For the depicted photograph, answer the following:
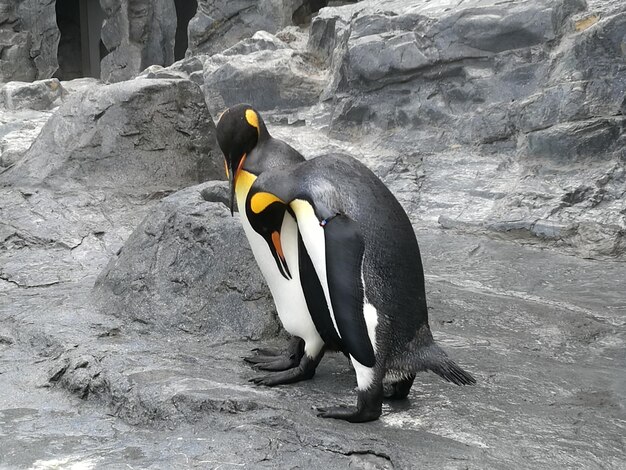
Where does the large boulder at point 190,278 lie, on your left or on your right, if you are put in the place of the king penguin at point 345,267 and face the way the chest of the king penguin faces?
on your right

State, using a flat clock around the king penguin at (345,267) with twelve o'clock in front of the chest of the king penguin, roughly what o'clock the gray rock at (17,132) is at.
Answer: The gray rock is roughly at 2 o'clock from the king penguin.

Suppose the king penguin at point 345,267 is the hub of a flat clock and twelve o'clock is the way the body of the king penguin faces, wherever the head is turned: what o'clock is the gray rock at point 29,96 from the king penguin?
The gray rock is roughly at 2 o'clock from the king penguin.

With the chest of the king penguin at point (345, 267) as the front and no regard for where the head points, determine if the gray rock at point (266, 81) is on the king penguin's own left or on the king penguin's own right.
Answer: on the king penguin's own right

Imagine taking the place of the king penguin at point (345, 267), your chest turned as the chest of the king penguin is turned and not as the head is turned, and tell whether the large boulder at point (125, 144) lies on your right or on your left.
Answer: on your right

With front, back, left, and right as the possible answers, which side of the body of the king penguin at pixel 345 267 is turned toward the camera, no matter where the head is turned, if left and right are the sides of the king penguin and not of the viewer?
left

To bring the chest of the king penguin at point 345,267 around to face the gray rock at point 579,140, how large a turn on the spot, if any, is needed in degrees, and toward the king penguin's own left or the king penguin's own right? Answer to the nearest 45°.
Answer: approximately 135° to the king penguin's own right
